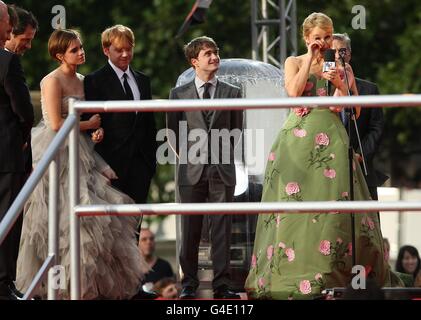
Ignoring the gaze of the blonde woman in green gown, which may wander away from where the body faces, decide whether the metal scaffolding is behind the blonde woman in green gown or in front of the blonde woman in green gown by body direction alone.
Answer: behind

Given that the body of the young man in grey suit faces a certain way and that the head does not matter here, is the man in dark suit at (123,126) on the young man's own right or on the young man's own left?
on the young man's own right

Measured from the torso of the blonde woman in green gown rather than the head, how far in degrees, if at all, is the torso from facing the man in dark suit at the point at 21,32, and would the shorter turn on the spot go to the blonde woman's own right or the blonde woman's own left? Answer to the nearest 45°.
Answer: approximately 135° to the blonde woman's own right

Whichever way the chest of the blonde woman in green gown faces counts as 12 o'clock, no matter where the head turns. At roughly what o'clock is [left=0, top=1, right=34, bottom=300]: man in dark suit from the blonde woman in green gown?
The man in dark suit is roughly at 4 o'clock from the blonde woman in green gown.

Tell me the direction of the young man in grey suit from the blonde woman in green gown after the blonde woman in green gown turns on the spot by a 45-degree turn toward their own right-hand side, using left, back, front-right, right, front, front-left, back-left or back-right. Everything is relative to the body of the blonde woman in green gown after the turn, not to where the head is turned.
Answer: right

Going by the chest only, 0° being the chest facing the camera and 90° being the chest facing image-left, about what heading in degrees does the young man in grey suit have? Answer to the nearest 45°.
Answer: approximately 0°

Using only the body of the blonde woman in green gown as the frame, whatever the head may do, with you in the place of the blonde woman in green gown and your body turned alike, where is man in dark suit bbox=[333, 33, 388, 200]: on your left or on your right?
on your left

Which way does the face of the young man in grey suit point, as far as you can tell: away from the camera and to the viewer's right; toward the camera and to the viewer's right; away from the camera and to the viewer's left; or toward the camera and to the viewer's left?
toward the camera and to the viewer's right

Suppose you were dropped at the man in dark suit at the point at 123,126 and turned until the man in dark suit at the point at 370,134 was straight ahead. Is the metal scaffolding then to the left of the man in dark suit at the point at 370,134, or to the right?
left

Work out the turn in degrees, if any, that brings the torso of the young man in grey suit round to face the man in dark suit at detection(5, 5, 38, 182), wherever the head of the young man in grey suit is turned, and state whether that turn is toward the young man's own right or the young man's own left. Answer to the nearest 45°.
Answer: approximately 90° to the young man's own right
